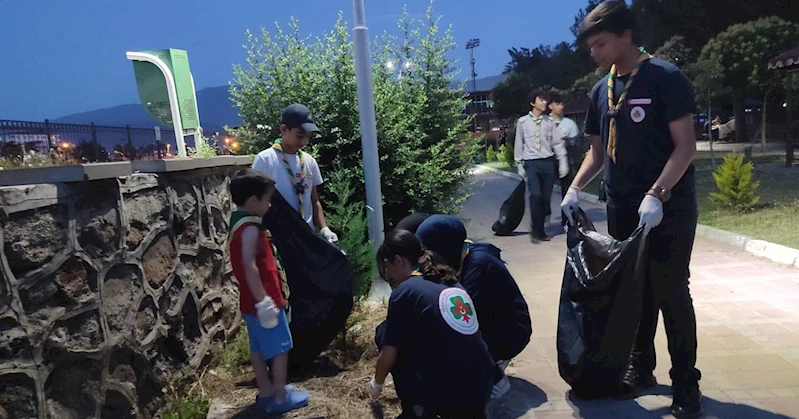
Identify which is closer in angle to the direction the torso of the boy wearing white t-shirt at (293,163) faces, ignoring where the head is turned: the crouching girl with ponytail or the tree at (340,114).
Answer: the crouching girl with ponytail

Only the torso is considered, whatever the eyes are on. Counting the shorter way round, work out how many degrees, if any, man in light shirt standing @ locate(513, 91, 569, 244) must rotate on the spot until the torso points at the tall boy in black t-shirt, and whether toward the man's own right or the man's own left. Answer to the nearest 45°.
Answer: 0° — they already face them

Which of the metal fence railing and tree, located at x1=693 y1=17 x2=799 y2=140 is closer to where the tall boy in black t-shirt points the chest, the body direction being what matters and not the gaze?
the metal fence railing

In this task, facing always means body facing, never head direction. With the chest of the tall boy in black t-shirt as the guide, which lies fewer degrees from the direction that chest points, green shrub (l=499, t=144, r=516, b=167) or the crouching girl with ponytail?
the crouching girl with ponytail

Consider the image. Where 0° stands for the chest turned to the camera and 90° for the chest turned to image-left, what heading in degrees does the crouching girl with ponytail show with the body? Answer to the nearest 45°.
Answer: approximately 135°

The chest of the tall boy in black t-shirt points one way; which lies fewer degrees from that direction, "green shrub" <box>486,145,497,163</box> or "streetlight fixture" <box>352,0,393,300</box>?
the streetlight fixture

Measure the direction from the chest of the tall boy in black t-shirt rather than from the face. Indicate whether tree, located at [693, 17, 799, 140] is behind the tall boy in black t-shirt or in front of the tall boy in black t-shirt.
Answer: behind

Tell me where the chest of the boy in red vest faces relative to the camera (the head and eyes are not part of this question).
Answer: to the viewer's right

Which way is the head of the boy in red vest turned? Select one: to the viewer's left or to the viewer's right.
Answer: to the viewer's right
